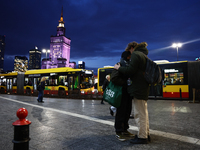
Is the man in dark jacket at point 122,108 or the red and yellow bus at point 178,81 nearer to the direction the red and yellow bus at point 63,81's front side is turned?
the red and yellow bus

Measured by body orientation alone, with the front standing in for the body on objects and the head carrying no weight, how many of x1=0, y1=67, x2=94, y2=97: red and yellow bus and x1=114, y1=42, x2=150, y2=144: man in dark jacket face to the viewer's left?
1

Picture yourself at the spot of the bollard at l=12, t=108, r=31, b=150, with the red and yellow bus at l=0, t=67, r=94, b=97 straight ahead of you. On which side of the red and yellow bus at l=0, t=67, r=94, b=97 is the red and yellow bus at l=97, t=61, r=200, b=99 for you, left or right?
right

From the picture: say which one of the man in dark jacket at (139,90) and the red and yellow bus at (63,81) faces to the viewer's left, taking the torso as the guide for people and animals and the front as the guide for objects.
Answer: the man in dark jacket

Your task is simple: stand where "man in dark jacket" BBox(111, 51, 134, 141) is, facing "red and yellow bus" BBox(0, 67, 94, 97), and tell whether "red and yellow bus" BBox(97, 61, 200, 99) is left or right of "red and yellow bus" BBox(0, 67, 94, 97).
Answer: right

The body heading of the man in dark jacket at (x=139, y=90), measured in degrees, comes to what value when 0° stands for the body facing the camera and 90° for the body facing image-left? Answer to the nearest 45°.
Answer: approximately 90°

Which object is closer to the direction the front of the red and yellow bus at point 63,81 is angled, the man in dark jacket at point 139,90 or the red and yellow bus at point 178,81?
the red and yellow bus

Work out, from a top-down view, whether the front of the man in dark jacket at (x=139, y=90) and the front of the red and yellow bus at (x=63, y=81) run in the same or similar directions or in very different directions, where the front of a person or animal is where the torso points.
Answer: very different directions

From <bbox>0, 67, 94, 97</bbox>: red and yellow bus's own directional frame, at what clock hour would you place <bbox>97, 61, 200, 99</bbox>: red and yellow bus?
<bbox>97, 61, 200, 99</bbox>: red and yellow bus is roughly at 12 o'clock from <bbox>0, 67, 94, 97</bbox>: red and yellow bus.

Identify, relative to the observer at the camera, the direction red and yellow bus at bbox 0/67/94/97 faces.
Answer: facing the viewer and to the right of the viewer

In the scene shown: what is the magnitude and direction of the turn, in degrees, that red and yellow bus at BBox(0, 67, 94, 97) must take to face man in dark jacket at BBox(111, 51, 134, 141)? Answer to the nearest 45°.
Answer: approximately 45° to its right

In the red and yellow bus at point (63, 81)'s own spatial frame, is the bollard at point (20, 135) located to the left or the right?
on its right

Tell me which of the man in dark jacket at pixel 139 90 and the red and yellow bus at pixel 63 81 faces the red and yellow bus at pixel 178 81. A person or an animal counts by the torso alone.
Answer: the red and yellow bus at pixel 63 81
